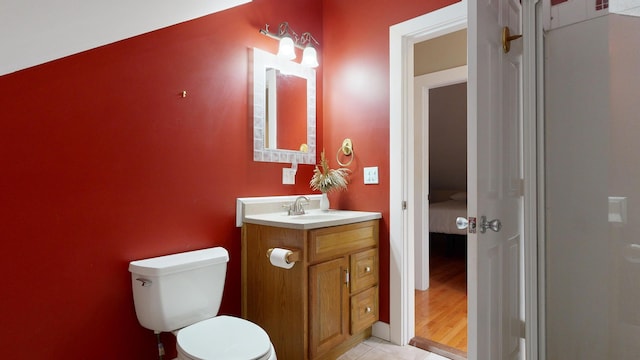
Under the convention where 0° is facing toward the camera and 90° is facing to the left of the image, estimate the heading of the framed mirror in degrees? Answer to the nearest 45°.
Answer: approximately 315°

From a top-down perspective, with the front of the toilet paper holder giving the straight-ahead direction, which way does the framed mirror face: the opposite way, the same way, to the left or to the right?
to the left

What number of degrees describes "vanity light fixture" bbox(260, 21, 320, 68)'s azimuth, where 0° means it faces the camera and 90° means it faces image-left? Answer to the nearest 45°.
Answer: approximately 315°

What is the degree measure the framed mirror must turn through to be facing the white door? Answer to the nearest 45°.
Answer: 0° — it already faces it

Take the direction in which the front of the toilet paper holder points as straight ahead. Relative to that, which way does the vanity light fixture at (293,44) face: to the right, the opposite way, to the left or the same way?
to the left

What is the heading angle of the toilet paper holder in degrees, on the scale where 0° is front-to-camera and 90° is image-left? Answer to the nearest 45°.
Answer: approximately 45°

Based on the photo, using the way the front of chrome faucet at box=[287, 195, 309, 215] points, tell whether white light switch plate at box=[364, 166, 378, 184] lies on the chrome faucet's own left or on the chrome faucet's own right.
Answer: on the chrome faucet's own left
